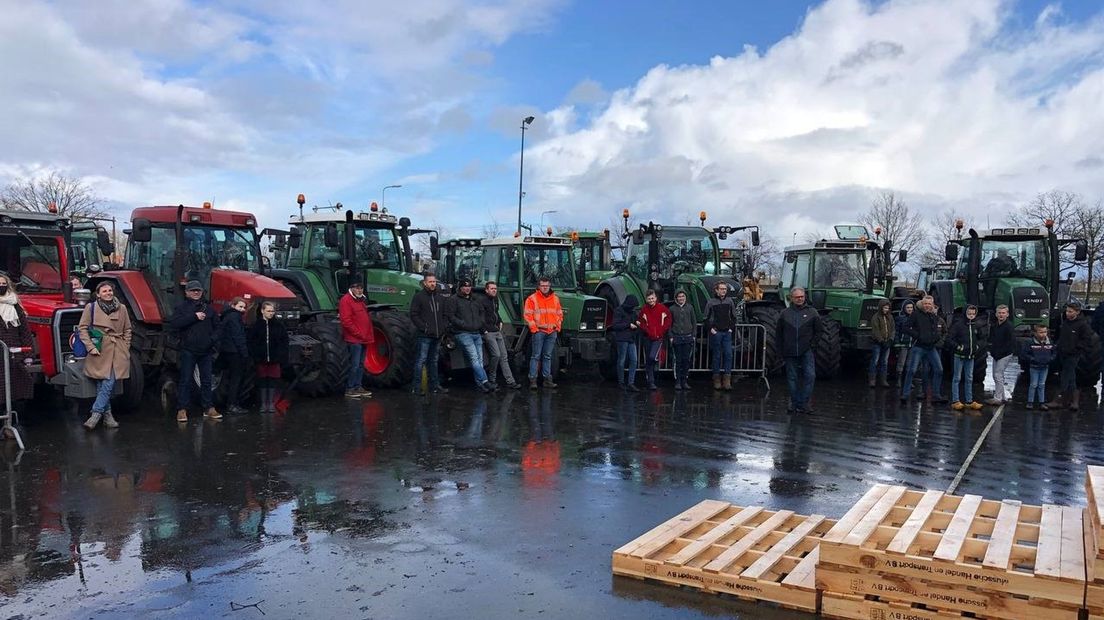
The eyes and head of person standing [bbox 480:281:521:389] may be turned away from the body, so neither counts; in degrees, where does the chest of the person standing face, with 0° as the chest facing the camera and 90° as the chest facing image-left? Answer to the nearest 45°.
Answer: approximately 315°

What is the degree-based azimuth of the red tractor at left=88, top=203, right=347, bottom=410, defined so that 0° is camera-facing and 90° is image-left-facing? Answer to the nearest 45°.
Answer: approximately 315°

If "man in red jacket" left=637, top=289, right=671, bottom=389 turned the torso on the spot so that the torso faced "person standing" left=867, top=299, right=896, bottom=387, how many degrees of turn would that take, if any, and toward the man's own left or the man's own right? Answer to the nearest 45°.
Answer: approximately 90° to the man's own left

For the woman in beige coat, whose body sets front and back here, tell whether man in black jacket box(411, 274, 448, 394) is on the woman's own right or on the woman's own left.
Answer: on the woman's own left

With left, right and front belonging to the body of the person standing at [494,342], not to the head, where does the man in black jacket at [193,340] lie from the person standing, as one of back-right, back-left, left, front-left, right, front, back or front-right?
right

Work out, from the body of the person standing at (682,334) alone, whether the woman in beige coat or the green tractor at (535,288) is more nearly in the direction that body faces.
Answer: the woman in beige coat
